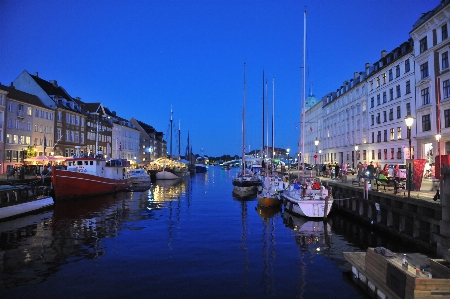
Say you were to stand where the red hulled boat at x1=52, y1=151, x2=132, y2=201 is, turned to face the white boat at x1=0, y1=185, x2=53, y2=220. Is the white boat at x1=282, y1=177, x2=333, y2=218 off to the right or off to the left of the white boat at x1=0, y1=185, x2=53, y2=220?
left

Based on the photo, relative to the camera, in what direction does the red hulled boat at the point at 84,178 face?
facing the viewer and to the left of the viewer

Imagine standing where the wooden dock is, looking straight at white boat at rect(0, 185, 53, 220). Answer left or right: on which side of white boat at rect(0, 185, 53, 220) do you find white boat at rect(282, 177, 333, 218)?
right

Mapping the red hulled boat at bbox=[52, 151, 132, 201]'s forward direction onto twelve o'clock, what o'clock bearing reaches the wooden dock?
The wooden dock is roughly at 10 o'clock from the red hulled boat.

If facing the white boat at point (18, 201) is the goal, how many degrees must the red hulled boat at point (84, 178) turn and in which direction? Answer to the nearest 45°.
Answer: approximately 45° to its left

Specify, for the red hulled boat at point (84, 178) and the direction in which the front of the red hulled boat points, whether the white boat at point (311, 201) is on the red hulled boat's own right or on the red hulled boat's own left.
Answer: on the red hulled boat's own left
